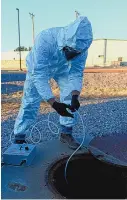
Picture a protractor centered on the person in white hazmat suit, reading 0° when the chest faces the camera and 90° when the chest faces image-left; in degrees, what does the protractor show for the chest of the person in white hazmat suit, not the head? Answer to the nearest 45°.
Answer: approximately 315°
